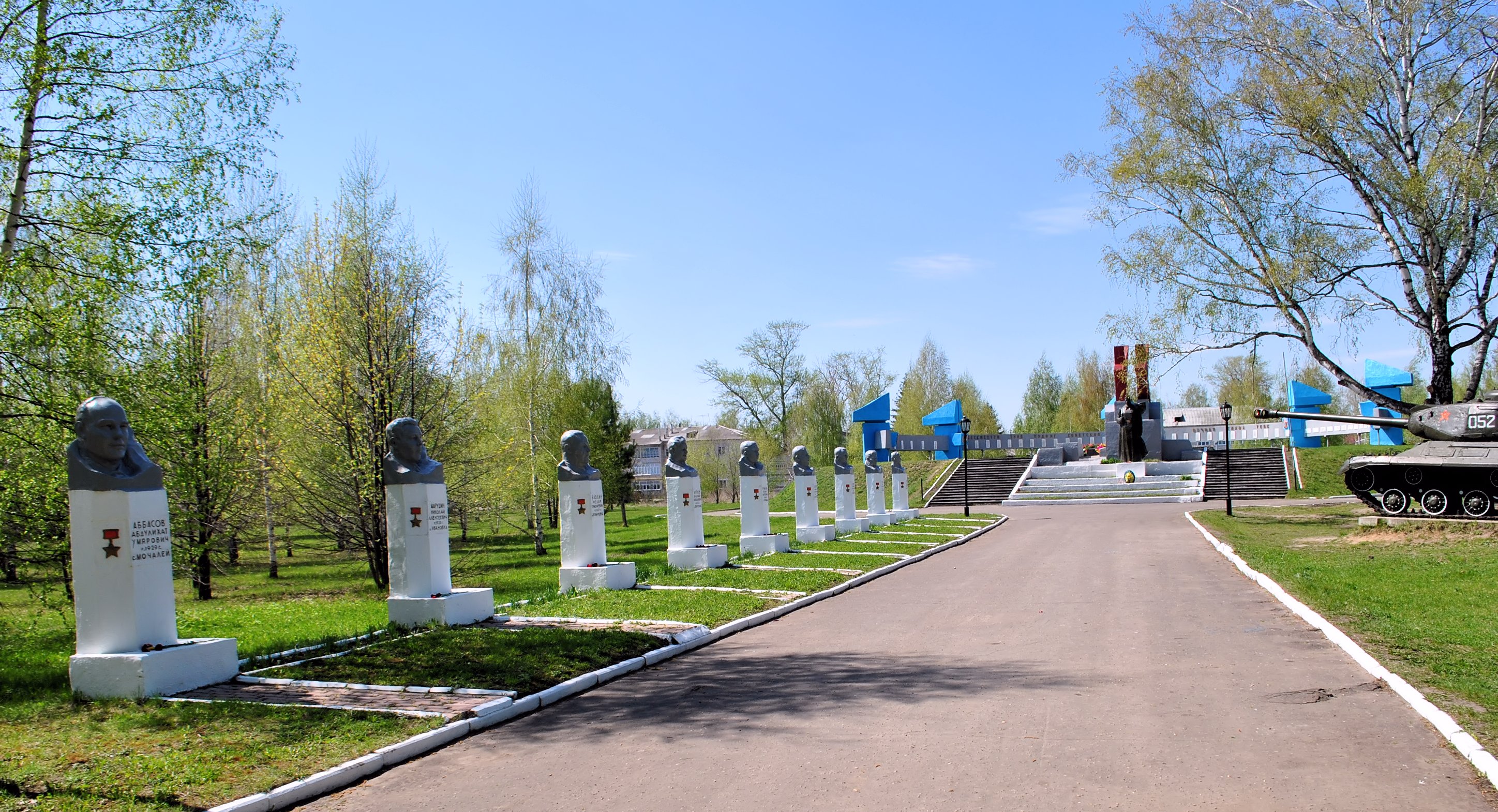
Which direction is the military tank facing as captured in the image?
to the viewer's left

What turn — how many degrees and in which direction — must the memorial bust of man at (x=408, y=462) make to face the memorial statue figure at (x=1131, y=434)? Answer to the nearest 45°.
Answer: approximately 90° to its left

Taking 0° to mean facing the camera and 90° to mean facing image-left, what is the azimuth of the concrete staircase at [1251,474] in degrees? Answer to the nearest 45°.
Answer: approximately 0°

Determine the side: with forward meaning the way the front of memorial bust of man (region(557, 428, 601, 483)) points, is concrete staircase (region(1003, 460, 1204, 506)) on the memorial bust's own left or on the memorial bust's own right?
on the memorial bust's own left

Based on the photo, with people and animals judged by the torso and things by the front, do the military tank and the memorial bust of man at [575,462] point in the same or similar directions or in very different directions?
very different directions

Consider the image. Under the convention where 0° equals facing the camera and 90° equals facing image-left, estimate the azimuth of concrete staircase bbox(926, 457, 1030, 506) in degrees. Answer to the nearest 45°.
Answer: approximately 0°

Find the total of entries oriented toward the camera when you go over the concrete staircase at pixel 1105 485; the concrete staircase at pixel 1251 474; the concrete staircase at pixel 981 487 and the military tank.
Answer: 3

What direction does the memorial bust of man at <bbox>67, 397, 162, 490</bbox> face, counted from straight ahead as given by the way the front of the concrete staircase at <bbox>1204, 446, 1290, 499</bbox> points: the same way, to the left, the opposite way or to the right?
to the left

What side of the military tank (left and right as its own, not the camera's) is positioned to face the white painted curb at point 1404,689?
left

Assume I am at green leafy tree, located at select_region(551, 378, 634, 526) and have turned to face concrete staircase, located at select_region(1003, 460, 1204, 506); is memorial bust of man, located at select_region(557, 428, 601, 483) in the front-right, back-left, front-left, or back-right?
back-right

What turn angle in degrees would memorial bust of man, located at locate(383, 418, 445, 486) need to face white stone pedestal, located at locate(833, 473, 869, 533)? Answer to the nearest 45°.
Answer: approximately 90° to its left
